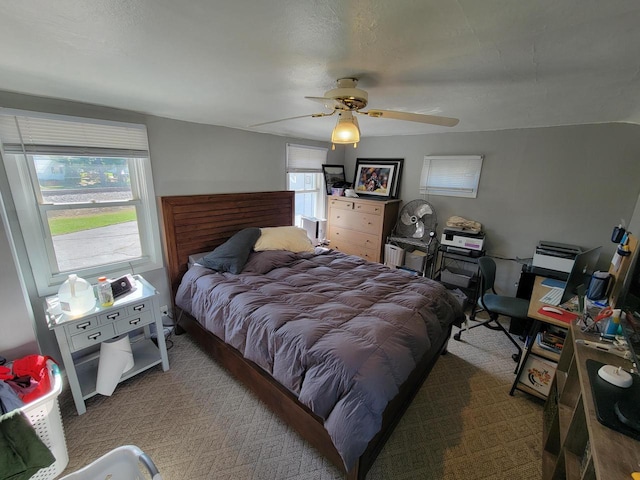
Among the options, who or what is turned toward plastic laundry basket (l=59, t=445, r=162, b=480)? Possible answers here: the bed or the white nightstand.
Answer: the white nightstand

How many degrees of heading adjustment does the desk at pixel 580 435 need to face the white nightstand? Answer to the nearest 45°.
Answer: approximately 45° to its left

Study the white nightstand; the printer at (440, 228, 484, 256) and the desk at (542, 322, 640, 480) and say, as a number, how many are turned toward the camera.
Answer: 2

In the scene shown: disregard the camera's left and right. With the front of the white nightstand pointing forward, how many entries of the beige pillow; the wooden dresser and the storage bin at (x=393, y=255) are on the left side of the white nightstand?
3

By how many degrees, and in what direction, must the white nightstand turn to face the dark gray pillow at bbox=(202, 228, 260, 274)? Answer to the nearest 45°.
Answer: approximately 90° to its left

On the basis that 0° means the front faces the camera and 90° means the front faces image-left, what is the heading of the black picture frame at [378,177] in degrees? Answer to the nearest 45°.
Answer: approximately 45°

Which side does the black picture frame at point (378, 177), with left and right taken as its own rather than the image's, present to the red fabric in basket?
front

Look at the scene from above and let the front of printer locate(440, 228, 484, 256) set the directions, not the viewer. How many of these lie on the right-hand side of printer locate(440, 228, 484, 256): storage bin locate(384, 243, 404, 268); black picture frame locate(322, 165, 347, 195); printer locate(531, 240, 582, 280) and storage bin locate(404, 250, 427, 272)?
3

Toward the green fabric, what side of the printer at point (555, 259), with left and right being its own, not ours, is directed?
front

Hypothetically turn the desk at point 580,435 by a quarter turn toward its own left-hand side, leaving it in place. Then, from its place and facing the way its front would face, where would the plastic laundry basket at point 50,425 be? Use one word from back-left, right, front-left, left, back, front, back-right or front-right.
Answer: front-right

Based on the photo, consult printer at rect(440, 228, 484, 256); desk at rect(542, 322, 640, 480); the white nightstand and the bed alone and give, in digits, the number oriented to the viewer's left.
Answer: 1

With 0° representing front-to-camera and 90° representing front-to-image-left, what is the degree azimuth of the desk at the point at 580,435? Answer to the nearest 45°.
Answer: approximately 90°
